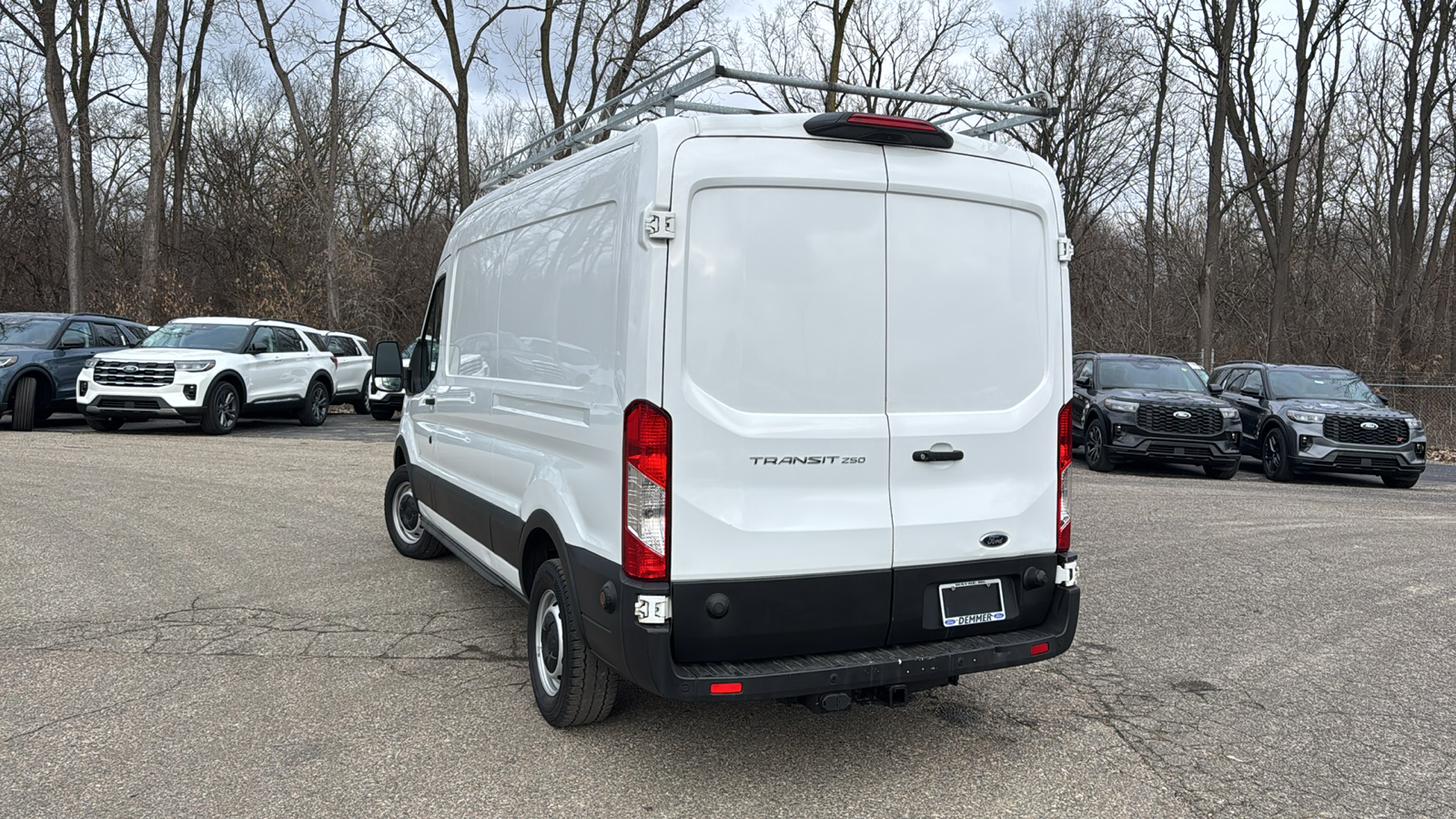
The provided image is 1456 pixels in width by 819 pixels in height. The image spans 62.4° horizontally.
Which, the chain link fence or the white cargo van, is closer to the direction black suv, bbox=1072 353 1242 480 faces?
the white cargo van

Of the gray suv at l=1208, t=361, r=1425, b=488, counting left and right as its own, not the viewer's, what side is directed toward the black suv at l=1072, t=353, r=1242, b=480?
right

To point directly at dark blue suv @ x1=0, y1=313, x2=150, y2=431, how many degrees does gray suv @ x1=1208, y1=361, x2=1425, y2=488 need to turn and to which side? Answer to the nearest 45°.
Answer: approximately 135° to its right

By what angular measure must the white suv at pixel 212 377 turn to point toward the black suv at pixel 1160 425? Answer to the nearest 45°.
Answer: approximately 90° to its left

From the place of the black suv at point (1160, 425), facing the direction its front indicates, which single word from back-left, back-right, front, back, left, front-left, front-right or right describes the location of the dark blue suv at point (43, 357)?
back-right

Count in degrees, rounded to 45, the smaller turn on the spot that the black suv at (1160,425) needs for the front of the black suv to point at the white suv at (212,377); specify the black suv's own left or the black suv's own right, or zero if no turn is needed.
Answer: approximately 135° to the black suv's own right

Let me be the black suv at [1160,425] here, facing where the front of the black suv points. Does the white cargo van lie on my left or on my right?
on my right

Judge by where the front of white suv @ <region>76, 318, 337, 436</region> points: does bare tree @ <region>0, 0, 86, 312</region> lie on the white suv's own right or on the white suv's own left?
on the white suv's own right

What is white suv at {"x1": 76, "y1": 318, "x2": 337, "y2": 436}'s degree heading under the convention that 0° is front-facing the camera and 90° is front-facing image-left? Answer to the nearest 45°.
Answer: approximately 45°
